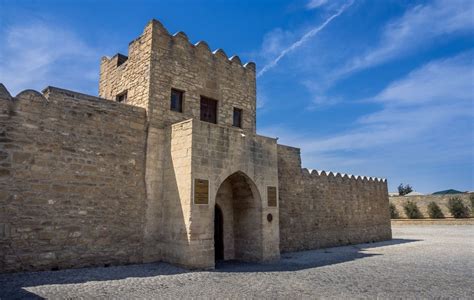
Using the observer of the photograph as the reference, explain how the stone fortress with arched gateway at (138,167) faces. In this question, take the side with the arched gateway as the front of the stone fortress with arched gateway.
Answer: facing the viewer and to the right of the viewer

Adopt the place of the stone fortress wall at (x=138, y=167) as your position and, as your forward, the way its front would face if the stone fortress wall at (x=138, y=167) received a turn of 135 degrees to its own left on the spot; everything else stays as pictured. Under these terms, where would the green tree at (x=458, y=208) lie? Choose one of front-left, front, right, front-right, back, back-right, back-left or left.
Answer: front-right

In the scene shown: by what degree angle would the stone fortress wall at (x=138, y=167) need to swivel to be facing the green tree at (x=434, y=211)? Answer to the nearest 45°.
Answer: approximately 90° to its left

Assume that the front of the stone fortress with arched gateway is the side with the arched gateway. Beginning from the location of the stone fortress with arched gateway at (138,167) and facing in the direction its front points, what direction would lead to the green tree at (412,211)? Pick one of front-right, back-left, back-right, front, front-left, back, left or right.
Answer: left
